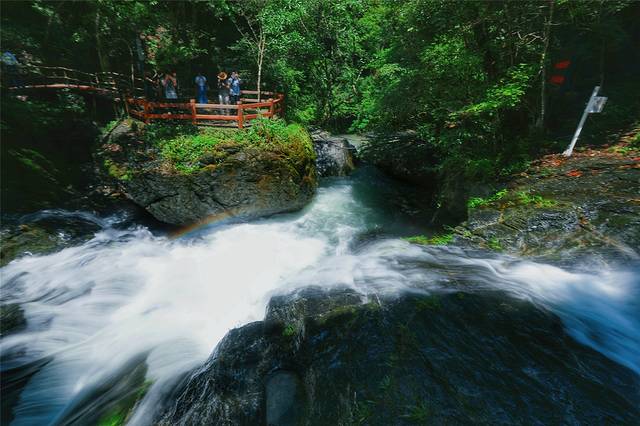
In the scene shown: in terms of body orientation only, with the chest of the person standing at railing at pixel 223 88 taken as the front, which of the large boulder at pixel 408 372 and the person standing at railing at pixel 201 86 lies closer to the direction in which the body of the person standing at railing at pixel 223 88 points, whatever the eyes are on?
the large boulder

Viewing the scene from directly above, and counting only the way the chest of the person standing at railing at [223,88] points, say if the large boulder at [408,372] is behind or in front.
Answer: in front

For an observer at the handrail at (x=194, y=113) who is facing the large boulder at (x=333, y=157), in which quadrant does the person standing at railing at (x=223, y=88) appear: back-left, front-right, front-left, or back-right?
front-left

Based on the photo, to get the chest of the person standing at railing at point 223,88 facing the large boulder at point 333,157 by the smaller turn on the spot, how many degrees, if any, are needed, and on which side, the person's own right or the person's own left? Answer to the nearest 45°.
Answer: approximately 90° to the person's own left

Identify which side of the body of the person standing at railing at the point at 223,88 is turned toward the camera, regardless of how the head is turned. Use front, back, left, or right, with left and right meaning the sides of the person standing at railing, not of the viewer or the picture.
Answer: front

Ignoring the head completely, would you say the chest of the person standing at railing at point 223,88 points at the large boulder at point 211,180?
yes

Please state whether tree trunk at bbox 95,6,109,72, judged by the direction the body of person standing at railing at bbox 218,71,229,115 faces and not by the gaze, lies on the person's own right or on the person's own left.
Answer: on the person's own right

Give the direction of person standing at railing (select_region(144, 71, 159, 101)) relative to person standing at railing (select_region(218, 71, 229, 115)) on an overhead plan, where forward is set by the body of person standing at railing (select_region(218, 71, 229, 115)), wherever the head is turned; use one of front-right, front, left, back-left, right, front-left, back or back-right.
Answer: back-right

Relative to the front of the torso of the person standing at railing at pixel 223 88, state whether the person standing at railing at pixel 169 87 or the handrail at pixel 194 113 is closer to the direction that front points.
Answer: the handrail
